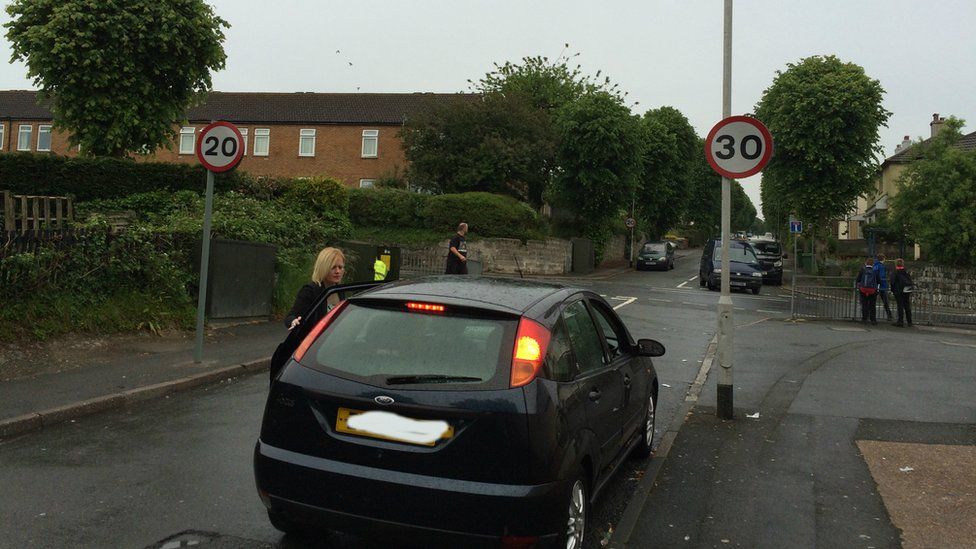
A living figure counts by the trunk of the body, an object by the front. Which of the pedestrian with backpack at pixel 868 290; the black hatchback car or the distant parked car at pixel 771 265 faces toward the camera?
the distant parked car

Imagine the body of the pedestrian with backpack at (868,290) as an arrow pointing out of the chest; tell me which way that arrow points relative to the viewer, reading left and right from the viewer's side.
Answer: facing away from the viewer

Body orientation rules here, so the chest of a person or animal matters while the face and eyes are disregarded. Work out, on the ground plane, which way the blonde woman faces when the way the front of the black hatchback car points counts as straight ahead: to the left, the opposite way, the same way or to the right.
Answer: to the right

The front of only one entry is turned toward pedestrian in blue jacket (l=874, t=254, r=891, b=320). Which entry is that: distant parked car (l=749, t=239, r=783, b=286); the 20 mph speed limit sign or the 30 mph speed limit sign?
the distant parked car

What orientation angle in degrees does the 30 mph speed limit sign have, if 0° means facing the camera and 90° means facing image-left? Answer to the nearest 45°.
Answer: approximately 0°

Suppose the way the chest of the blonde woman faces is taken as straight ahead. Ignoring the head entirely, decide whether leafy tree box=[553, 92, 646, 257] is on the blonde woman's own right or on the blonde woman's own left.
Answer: on the blonde woman's own left

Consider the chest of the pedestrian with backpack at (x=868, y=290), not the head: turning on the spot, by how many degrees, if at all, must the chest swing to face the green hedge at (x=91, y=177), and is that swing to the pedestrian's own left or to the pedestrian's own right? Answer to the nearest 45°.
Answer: approximately 135° to the pedestrian's own left

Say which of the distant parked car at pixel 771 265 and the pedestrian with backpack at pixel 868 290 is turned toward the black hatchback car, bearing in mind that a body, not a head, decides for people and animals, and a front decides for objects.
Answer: the distant parked car
